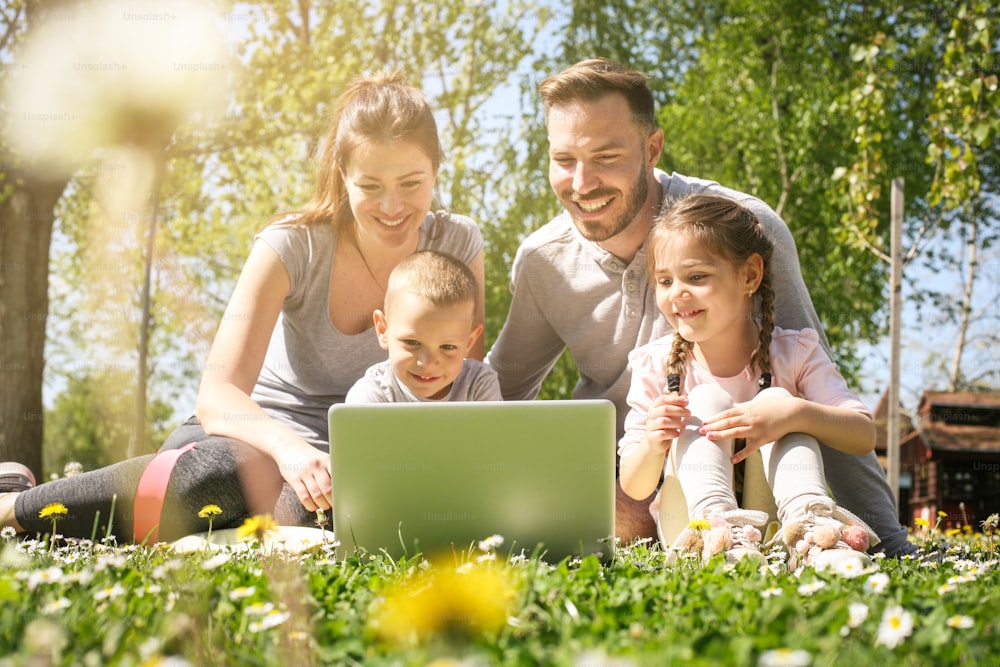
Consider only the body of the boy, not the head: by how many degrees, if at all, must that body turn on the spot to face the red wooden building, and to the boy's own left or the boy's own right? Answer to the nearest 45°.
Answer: approximately 135° to the boy's own left

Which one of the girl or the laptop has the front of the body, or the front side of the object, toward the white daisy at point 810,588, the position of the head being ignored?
the girl

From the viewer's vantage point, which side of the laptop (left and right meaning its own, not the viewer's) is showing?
back

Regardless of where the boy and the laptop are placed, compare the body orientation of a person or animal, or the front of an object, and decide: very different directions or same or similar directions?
very different directions

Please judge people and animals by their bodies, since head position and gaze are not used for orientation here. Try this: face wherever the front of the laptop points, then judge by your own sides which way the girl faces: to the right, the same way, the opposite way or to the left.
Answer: the opposite way

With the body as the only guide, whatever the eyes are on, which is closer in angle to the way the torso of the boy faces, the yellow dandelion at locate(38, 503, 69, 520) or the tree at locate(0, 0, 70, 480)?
the yellow dandelion

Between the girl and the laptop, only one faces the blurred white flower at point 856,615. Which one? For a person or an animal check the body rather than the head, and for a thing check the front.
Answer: the girl

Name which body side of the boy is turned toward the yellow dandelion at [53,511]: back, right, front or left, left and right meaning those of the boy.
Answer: right

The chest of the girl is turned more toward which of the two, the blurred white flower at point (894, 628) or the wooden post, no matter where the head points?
the blurred white flower

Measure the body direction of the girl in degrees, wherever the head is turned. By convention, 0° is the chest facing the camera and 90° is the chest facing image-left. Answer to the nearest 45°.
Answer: approximately 0°

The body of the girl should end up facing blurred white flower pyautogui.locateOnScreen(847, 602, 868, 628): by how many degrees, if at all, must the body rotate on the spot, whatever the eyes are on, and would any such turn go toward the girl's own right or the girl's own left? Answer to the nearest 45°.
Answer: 0° — they already face it
